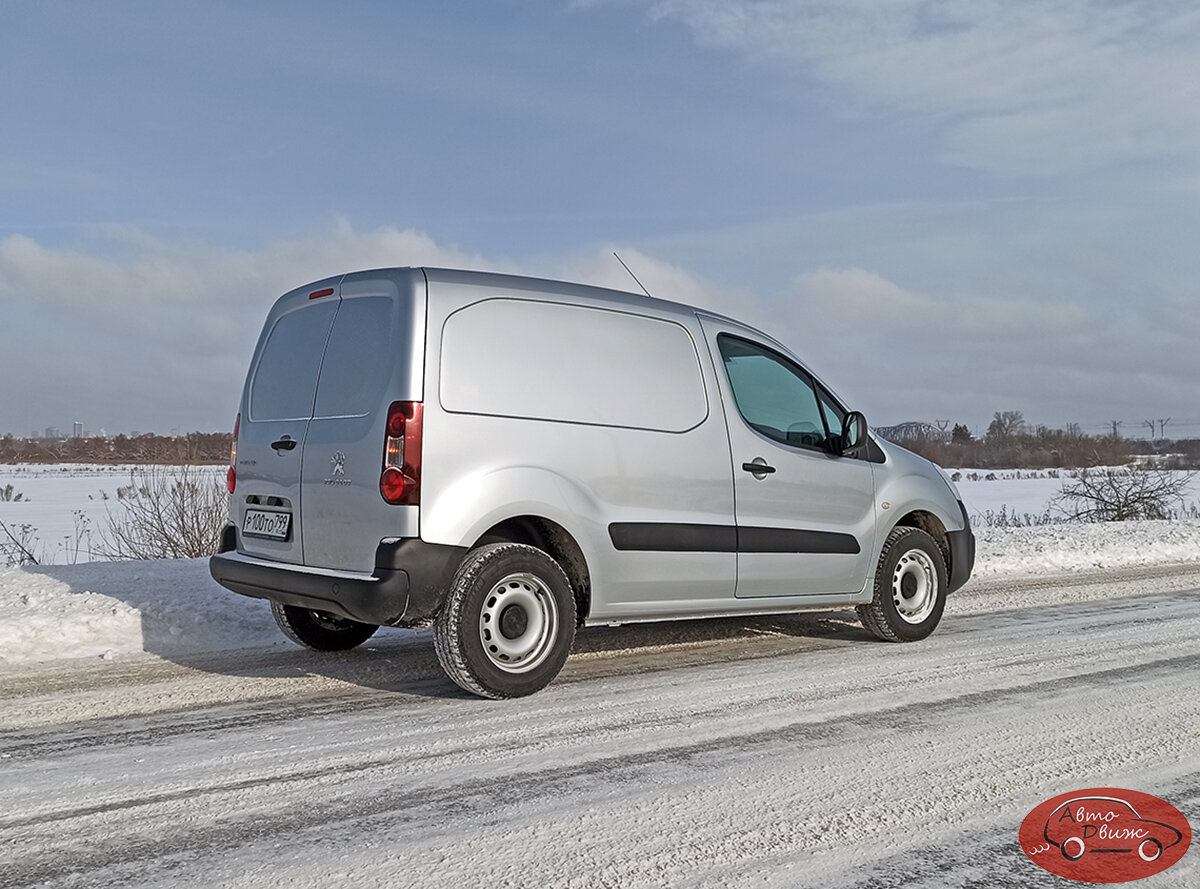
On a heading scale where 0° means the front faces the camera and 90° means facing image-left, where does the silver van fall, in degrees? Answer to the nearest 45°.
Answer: approximately 225°

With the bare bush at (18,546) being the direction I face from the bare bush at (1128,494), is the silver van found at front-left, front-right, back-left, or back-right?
front-left

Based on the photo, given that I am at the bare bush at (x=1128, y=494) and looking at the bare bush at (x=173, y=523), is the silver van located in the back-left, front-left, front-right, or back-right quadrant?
front-left

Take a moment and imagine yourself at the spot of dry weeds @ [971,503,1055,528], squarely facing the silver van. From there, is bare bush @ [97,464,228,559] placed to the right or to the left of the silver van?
right

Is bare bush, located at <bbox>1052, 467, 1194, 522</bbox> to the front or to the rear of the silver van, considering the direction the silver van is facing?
to the front

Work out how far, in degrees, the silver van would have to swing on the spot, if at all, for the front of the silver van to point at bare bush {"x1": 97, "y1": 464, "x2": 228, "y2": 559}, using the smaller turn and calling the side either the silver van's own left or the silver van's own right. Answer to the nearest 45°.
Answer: approximately 90° to the silver van's own left

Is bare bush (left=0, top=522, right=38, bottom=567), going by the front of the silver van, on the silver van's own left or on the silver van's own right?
on the silver van's own left

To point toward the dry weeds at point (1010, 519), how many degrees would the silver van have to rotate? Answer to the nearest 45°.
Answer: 0° — it already faces it
